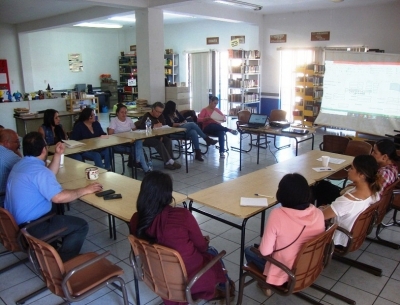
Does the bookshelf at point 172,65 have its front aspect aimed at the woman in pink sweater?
yes

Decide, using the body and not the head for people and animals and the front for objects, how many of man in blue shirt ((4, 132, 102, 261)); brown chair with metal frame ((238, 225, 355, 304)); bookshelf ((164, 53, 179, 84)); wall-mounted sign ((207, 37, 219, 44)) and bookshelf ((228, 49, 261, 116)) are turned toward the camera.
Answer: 3

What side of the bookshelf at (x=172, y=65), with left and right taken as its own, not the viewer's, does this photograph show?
front

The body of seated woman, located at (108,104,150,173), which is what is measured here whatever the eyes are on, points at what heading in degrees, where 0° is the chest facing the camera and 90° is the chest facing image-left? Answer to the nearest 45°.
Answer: approximately 315°

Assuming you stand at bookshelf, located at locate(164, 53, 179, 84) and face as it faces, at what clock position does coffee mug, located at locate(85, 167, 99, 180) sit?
The coffee mug is roughly at 12 o'clock from the bookshelf.

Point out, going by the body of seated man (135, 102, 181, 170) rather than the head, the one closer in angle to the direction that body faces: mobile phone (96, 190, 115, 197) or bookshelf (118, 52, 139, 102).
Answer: the mobile phone

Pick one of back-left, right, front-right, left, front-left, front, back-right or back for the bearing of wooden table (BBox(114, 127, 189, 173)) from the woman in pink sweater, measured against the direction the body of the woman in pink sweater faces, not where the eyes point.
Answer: front

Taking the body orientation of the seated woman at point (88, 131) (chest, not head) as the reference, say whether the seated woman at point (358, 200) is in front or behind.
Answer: in front

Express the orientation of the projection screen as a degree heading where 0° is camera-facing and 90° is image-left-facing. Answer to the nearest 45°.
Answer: approximately 45°

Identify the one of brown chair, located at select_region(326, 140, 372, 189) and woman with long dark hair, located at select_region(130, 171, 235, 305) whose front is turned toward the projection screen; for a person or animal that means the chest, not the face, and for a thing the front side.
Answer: the woman with long dark hair

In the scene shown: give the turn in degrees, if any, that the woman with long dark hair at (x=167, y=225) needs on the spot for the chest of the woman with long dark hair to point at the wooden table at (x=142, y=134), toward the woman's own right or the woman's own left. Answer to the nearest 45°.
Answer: approximately 45° to the woman's own left

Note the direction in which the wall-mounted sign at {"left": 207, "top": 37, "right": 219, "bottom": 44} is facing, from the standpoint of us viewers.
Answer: facing the viewer

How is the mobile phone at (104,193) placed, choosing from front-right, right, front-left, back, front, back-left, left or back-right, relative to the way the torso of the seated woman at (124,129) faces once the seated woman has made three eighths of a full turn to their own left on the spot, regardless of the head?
back

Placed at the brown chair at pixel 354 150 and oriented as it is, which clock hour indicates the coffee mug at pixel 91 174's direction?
The coffee mug is roughly at 12 o'clock from the brown chair.

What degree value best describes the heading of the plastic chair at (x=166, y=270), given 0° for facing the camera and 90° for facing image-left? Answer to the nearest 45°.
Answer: approximately 225°

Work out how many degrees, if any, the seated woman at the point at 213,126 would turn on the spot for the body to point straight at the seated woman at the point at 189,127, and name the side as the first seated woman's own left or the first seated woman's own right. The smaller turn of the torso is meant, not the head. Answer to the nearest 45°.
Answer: approximately 90° to the first seated woman's own right

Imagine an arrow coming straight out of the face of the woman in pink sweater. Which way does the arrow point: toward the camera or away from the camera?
away from the camera

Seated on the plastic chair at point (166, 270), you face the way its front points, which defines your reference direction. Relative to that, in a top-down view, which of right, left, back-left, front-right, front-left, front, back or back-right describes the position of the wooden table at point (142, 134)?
front-left

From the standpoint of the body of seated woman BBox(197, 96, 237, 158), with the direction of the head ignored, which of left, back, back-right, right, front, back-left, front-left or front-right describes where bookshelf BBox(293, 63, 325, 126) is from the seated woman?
left
